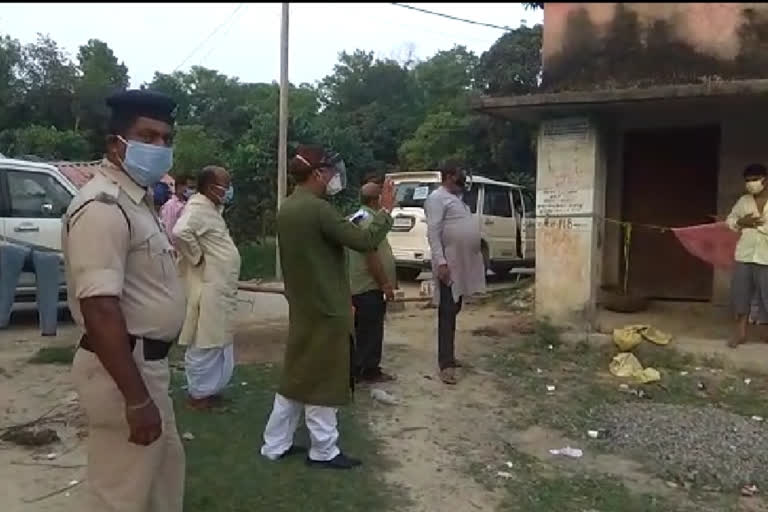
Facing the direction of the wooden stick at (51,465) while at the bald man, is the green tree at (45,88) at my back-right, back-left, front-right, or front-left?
back-right

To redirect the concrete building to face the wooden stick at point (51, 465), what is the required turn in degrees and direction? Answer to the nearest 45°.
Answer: approximately 45° to its right

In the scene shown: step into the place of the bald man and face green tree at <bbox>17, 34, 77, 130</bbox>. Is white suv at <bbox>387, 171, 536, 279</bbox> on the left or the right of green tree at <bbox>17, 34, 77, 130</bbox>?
right

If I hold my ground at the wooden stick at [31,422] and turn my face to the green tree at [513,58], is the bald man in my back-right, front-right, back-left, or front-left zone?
front-right

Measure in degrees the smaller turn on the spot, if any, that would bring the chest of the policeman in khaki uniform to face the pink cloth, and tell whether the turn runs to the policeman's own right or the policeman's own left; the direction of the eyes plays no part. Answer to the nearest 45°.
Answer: approximately 90° to the policeman's own left

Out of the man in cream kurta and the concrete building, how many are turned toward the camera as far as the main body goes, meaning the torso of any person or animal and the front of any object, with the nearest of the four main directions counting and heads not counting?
1

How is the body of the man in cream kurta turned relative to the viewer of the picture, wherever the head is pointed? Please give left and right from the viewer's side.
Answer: facing to the right of the viewer

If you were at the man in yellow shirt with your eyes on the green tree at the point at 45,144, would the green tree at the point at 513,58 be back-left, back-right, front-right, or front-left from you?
front-right

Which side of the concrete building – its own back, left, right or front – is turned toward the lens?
front
